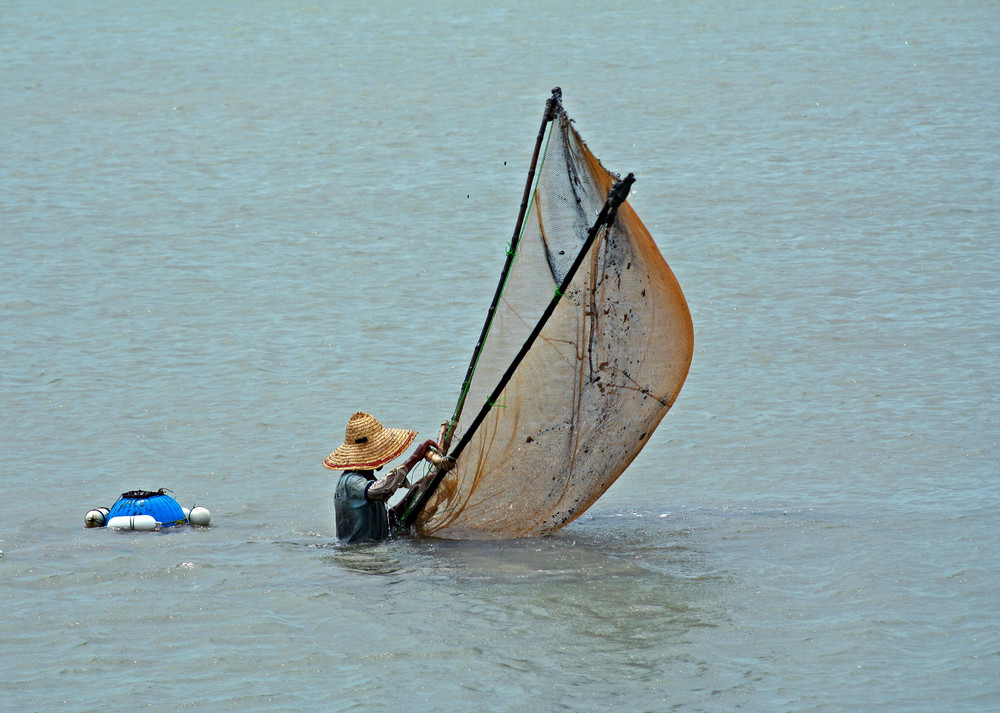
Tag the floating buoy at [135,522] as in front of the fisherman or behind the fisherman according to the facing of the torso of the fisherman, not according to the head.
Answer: behind

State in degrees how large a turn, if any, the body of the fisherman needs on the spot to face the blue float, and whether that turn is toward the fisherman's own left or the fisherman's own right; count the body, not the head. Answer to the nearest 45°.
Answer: approximately 135° to the fisherman's own left

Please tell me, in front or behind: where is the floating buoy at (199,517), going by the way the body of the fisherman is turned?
behind

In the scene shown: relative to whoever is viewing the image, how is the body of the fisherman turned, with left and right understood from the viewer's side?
facing to the right of the viewer

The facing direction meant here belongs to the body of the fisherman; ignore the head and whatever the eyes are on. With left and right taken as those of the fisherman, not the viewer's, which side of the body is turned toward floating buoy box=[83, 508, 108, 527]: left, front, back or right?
back
